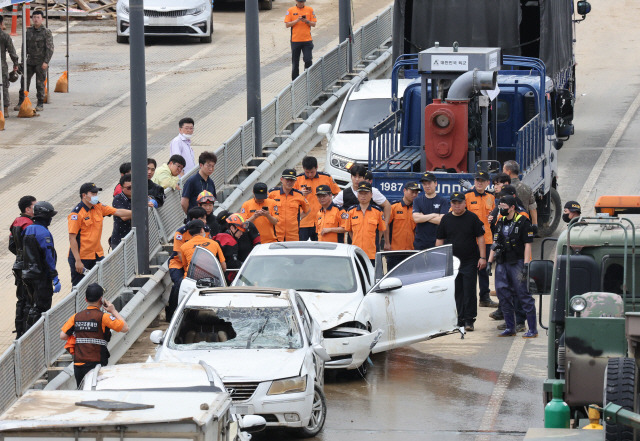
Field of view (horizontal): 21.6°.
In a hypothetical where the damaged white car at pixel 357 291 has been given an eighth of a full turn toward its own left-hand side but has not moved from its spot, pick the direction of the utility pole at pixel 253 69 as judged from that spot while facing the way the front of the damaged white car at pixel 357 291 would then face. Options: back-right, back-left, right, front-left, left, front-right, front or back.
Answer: back-left

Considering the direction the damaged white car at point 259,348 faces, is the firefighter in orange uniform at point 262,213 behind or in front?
behind

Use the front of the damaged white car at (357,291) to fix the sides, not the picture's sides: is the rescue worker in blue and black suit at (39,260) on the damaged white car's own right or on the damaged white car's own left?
on the damaged white car's own right

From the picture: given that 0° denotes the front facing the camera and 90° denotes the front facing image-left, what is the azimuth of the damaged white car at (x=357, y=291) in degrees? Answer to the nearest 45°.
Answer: approximately 0°

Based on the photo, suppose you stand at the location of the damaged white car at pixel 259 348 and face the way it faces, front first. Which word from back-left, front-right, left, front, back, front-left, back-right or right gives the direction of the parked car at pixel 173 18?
back

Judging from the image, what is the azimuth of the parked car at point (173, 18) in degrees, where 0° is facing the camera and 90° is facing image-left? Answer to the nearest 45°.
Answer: approximately 0°

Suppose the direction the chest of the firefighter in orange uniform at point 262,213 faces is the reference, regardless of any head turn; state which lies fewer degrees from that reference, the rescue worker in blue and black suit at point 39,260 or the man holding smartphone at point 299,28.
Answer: the rescue worker in blue and black suit

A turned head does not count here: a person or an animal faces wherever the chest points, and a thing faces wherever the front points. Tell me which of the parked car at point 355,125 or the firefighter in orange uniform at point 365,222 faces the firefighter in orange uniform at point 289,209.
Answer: the parked car

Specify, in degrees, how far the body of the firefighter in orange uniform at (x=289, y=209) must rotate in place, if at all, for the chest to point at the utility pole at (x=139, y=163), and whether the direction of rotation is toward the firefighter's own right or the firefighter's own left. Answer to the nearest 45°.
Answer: approximately 45° to the firefighter's own right
